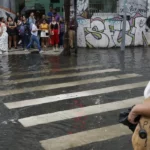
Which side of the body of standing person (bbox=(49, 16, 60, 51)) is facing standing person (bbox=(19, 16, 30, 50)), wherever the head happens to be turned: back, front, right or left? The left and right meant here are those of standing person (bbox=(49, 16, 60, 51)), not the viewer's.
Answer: right

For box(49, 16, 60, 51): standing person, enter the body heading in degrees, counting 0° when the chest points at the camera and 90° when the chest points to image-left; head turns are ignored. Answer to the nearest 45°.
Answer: approximately 0°

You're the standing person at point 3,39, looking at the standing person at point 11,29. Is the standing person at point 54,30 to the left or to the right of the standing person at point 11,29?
right

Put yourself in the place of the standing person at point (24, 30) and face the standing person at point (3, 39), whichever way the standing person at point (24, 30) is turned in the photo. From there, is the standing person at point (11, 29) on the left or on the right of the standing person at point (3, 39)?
right

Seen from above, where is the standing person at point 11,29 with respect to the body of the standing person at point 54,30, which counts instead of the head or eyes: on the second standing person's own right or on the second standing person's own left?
on the second standing person's own right
